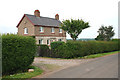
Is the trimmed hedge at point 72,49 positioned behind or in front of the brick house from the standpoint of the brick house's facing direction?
in front

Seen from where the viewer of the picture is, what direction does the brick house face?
facing the viewer and to the right of the viewer

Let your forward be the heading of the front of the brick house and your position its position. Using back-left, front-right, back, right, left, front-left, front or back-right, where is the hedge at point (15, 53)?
front-right

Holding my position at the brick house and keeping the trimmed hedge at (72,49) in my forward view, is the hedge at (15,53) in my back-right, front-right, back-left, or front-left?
front-right

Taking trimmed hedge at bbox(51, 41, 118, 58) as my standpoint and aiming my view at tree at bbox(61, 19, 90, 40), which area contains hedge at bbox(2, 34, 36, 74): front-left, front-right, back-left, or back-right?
back-left

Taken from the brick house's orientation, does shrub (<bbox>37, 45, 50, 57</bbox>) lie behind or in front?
in front
